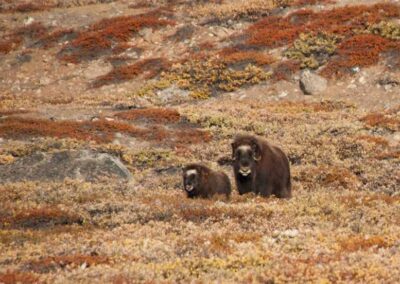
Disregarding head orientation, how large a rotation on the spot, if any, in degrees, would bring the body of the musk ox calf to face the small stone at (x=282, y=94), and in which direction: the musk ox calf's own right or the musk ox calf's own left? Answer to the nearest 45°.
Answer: approximately 135° to the musk ox calf's own right

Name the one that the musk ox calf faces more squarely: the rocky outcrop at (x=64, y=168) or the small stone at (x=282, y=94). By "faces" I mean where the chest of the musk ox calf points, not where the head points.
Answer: the rocky outcrop

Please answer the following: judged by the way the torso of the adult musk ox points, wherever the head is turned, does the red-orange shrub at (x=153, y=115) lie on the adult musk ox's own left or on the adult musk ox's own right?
on the adult musk ox's own right

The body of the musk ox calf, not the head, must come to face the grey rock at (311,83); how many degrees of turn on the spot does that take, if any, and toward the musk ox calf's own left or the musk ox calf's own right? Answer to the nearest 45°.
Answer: approximately 135° to the musk ox calf's own right

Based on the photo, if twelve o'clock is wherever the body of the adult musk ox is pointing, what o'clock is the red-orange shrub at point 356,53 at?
The red-orange shrub is roughly at 5 o'clock from the adult musk ox.

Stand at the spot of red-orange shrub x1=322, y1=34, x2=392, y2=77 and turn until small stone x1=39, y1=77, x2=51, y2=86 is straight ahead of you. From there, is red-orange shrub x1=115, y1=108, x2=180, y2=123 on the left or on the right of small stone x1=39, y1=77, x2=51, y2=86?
left

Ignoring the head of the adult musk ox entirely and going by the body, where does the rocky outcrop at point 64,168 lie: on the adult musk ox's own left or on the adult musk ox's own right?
on the adult musk ox's own right

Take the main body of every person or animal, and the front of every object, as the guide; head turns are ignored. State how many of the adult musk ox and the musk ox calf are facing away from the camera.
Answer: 0

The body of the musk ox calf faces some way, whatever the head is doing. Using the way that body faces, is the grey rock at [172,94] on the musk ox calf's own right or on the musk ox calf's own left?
on the musk ox calf's own right

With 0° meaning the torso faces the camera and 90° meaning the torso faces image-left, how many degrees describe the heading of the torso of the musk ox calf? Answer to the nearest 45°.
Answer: approximately 45°

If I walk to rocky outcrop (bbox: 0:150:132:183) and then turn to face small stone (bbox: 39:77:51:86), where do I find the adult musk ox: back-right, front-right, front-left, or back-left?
back-right

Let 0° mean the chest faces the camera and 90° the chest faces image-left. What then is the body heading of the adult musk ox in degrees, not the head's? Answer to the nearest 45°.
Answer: approximately 45°

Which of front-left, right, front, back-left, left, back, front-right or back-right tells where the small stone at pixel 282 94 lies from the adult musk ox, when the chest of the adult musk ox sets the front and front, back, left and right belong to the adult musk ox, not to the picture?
back-right

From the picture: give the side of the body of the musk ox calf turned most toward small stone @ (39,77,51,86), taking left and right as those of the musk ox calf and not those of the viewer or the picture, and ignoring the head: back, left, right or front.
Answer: right
